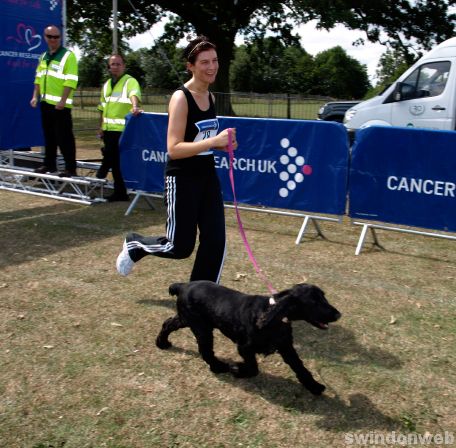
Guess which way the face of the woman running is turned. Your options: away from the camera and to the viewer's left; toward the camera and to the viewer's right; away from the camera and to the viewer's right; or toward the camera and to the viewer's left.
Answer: toward the camera and to the viewer's right

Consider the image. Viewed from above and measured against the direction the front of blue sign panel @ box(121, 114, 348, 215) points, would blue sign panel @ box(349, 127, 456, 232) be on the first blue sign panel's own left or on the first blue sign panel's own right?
on the first blue sign panel's own left

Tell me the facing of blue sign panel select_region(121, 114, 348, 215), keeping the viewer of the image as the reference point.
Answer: facing the viewer

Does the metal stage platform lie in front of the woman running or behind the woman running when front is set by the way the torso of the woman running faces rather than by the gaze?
behind

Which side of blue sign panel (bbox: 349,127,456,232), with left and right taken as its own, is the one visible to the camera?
front

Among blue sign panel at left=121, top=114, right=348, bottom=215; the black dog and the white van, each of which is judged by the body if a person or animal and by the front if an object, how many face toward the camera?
1

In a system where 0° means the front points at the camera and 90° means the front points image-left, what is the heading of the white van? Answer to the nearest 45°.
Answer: approximately 90°

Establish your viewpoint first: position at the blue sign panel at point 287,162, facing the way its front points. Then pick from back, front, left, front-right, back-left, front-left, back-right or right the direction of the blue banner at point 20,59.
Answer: back-right

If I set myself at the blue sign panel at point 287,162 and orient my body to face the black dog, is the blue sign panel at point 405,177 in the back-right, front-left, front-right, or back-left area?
front-left

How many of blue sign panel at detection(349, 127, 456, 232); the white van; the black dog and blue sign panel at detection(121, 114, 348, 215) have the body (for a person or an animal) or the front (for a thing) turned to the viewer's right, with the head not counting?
1

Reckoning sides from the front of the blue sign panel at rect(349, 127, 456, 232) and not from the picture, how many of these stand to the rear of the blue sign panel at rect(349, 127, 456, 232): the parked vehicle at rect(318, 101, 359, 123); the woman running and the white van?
2

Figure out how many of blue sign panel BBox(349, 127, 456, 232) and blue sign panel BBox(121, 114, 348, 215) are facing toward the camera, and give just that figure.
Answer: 2

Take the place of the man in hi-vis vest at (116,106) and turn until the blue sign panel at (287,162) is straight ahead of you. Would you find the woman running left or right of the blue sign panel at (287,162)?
right

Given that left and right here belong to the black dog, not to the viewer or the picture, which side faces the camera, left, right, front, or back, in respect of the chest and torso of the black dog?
right

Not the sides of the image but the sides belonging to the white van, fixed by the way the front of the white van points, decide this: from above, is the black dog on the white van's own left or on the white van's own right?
on the white van's own left

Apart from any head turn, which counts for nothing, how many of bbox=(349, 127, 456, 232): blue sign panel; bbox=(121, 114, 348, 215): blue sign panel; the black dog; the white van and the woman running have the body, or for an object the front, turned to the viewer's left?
1

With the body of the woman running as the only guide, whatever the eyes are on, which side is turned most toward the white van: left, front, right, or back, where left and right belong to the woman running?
left
